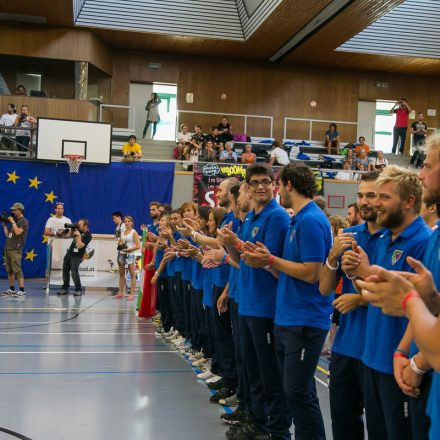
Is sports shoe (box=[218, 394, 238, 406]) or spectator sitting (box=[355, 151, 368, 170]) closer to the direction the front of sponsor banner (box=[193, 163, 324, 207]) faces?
the sports shoe

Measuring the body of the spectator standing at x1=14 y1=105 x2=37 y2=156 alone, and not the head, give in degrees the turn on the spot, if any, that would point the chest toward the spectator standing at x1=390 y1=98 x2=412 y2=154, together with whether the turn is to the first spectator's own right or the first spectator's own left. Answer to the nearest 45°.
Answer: approximately 90° to the first spectator's own left

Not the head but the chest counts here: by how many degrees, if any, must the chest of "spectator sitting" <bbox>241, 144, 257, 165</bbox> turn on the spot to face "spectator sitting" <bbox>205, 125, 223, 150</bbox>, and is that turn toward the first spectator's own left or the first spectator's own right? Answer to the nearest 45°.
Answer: approximately 135° to the first spectator's own right

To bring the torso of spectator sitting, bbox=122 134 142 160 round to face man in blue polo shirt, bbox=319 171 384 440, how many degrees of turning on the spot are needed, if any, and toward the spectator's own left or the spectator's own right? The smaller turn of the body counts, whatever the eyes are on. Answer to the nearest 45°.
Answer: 0° — they already face them

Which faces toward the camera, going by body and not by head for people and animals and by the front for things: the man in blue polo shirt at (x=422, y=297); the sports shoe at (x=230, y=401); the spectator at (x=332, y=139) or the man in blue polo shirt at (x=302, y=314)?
the spectator

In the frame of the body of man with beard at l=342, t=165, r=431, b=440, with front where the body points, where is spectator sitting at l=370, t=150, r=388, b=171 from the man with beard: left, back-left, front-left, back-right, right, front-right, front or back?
back-right

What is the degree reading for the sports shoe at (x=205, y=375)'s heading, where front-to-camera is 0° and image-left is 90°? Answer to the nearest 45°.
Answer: approximately 90°

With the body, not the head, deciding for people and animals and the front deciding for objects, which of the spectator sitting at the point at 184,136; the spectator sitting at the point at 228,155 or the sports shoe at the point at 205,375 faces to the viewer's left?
the sports shoe

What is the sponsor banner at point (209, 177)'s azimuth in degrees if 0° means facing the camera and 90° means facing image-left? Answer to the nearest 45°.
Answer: approximately 0°
